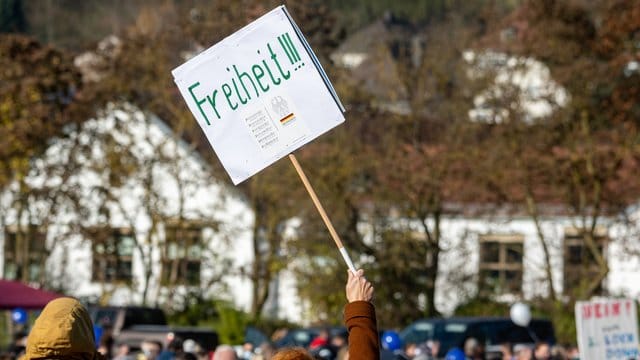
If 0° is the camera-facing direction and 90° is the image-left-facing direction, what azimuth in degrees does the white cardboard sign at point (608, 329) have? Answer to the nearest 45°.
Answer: approximately 0°

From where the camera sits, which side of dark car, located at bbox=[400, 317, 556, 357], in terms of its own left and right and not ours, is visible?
left

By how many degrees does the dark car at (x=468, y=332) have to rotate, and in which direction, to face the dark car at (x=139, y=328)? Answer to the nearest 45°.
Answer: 0° — it already faces it
